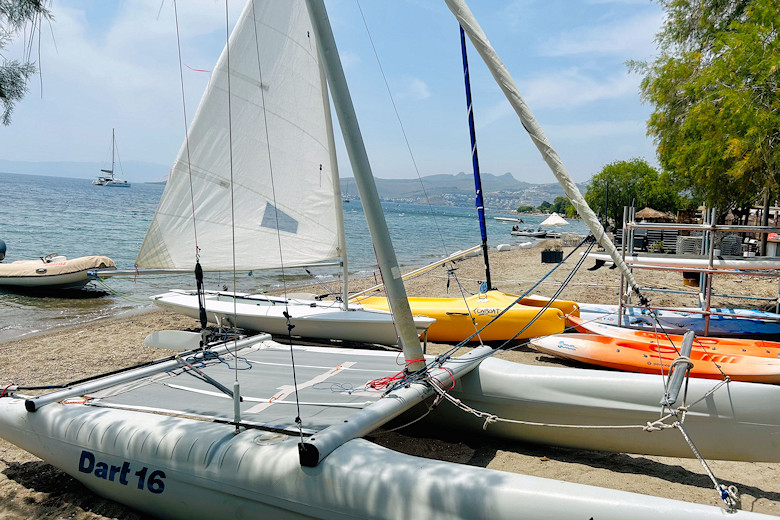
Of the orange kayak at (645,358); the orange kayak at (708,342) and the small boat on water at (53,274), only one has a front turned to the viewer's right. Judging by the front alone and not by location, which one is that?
the small boat on water

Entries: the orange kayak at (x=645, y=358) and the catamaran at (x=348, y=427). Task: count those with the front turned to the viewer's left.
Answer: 1

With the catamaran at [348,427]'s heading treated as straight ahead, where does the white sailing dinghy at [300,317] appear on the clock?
The white sailing dinghy is roughly at 7 o'clock from the catamaran.

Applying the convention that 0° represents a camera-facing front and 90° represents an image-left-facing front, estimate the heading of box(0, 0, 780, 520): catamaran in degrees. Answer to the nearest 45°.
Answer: approximately 315°

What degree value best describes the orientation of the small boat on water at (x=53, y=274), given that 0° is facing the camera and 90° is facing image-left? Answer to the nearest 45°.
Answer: approximately 270°

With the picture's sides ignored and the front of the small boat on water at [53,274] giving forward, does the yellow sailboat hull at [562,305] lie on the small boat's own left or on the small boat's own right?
on the small boat's own right

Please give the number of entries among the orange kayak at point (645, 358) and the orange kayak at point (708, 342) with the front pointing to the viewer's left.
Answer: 2

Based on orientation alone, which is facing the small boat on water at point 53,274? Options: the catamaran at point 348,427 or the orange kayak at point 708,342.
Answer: the orange kayak

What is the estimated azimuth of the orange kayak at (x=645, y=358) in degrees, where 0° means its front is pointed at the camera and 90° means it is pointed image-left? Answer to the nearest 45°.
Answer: approximately 90°

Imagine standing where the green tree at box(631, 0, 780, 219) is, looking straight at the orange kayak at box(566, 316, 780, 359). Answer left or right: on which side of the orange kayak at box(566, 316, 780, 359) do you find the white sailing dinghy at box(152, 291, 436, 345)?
right
